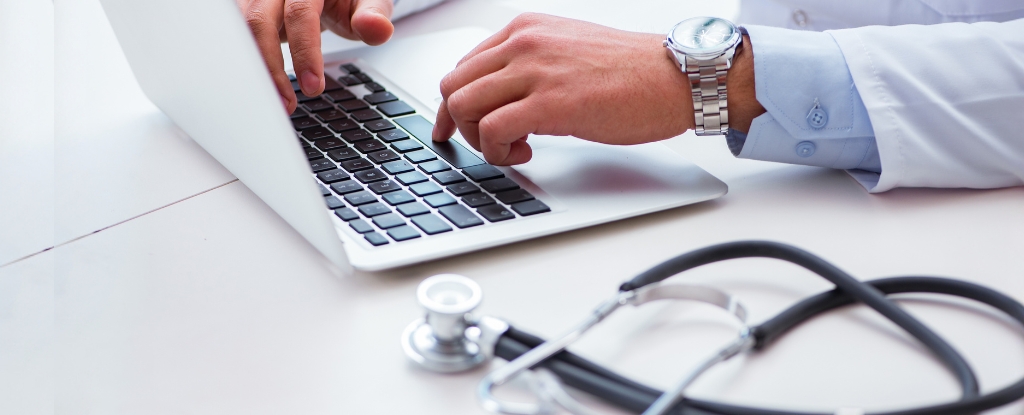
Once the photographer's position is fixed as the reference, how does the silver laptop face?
facing away from the viewer and to the right of the viewer
